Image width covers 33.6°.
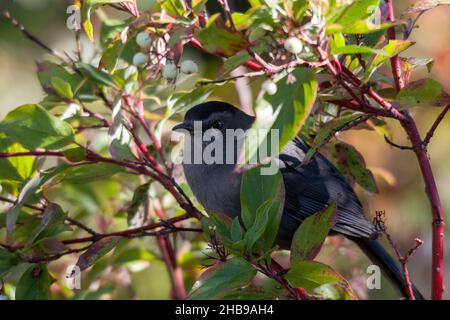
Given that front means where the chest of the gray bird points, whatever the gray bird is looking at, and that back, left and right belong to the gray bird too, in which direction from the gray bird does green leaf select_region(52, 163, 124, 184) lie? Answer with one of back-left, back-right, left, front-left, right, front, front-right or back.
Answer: front-left

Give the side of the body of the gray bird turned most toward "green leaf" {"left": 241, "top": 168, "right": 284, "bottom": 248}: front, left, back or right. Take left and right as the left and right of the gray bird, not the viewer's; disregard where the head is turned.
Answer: left

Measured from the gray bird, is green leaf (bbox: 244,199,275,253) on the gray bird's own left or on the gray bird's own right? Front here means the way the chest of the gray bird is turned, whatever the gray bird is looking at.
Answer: on the gray bird's own left

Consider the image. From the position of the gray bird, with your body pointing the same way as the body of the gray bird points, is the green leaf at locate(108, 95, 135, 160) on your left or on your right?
on your right

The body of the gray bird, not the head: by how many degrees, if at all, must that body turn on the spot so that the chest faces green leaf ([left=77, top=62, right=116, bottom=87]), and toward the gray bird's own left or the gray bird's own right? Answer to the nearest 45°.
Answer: approximately 45° to the gray bird's own left

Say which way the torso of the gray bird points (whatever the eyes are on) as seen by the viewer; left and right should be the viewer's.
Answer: facing to the left of the viewer

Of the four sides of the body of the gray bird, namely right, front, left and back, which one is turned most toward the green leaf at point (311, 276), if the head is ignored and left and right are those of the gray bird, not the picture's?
left
